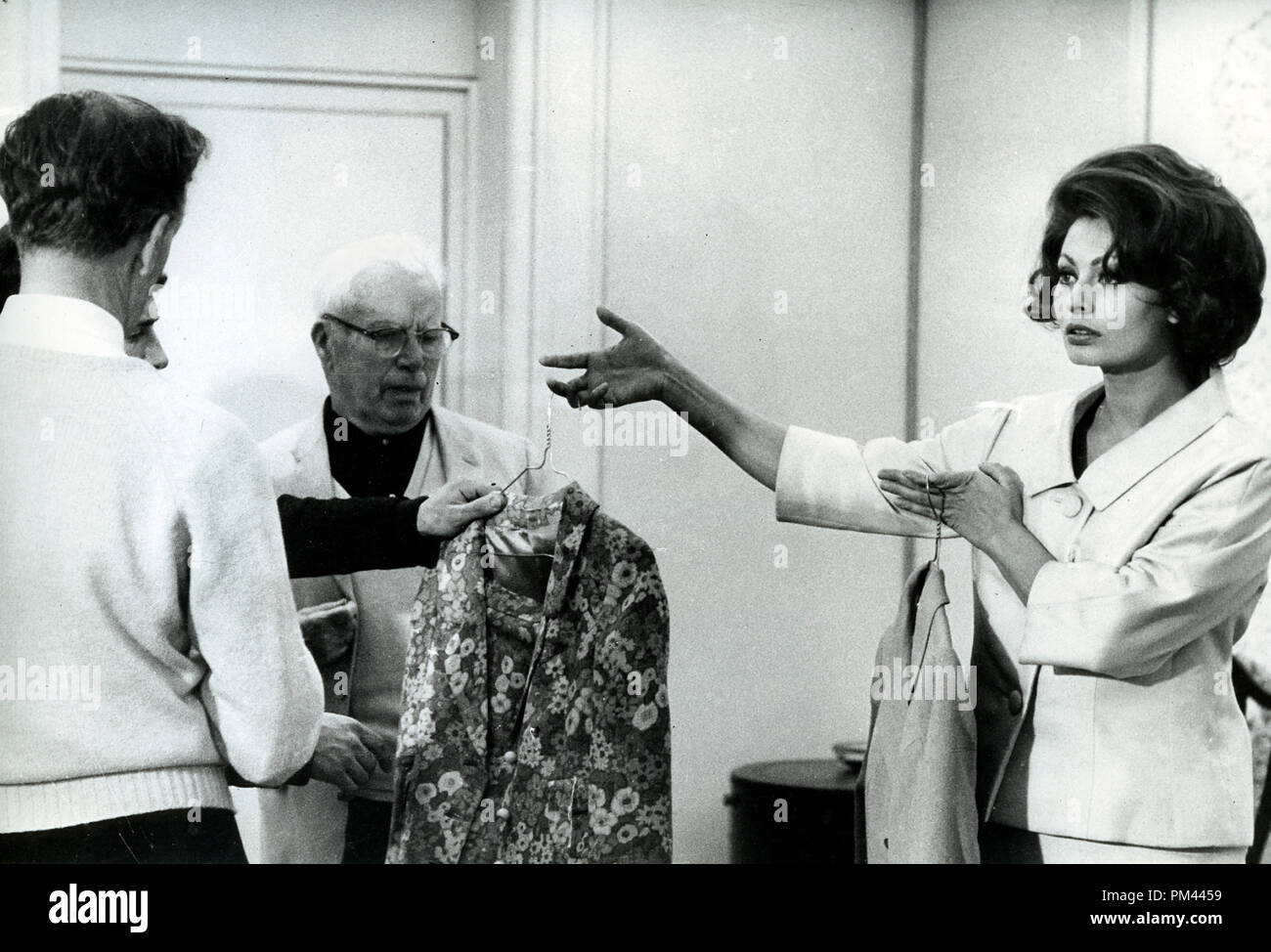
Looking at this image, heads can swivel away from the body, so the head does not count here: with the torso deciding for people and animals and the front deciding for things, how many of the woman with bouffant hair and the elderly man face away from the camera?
0

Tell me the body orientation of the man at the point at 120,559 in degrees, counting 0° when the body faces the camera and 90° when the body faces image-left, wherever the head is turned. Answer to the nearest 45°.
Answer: approximately 225°

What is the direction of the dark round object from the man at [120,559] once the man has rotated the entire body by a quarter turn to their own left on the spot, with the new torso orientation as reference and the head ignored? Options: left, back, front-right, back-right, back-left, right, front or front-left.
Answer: back-right

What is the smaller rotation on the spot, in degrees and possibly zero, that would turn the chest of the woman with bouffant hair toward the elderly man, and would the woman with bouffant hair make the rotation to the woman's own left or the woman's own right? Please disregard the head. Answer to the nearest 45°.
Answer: approximately 45° to the woman's own right

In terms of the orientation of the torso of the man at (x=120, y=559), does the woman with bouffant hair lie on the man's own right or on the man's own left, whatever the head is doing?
on the man's own right

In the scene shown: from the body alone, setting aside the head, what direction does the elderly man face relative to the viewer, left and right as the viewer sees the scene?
facing the viewer and to the right of the viewer

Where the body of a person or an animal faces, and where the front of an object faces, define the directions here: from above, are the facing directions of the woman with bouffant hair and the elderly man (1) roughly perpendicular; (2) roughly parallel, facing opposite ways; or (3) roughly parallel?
roughly perpendicular

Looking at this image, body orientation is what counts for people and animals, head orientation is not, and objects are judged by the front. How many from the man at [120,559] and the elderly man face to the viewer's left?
0

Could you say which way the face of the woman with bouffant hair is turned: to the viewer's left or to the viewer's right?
to the viewer's left
